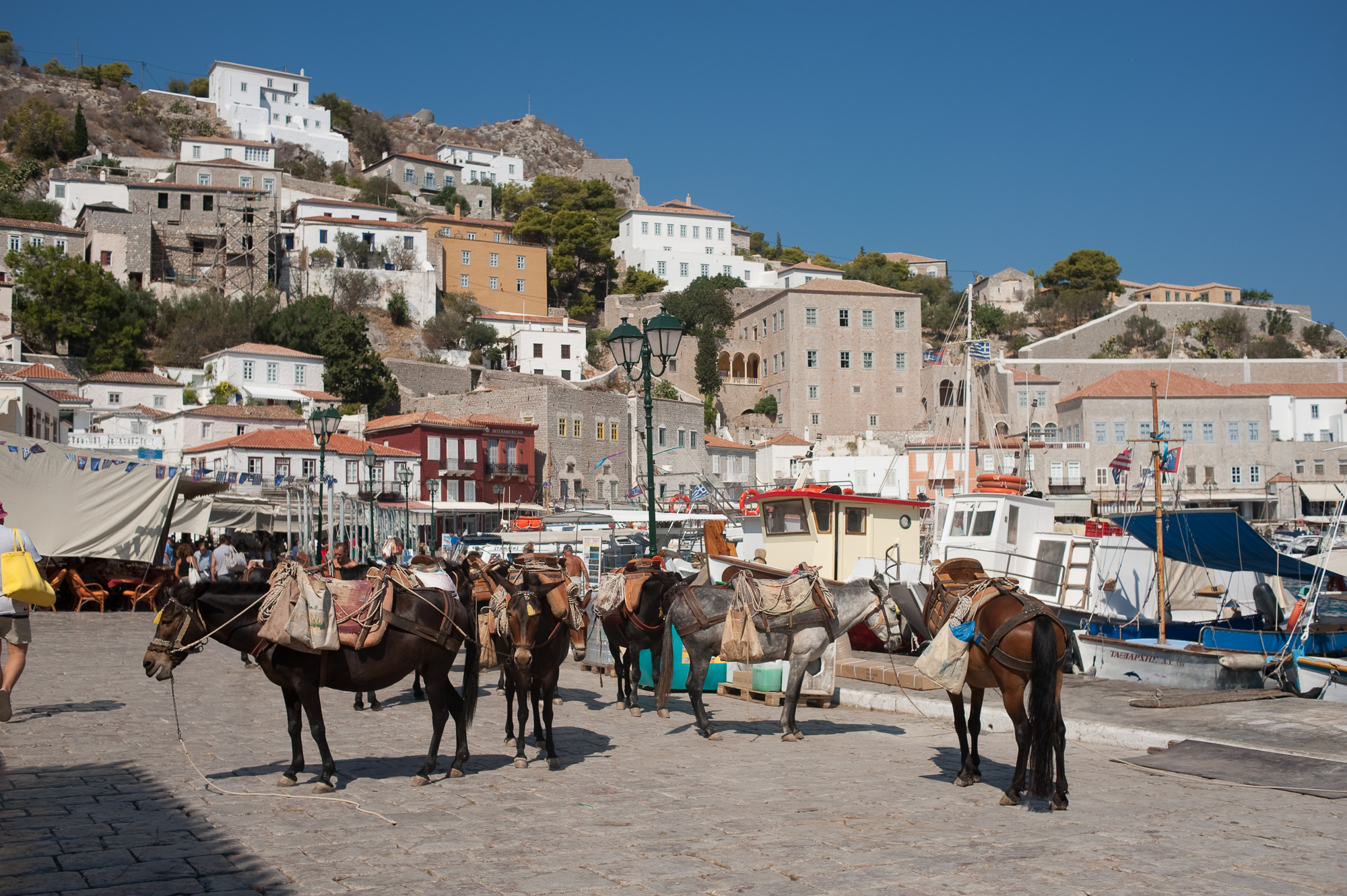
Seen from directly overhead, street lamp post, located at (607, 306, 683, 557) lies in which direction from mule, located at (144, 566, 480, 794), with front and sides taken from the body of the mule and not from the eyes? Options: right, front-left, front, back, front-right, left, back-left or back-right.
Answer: back-right

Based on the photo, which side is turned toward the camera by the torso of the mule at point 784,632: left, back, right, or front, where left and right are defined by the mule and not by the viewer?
right

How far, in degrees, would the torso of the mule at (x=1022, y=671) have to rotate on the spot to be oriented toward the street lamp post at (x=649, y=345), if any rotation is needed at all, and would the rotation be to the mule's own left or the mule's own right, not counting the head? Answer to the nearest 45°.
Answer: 0° — it already faces it

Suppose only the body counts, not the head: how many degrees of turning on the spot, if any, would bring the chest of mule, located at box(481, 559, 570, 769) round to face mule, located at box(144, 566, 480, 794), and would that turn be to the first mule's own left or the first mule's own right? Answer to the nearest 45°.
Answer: approximately 45° to the first mule's own right

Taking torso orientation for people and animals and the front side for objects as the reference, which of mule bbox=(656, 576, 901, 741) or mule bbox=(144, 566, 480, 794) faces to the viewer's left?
mule bbox=(144, 566, 480, 794)

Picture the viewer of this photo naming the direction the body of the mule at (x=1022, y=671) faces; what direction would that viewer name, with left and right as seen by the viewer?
facing away from the viewer and to the left of the viewer

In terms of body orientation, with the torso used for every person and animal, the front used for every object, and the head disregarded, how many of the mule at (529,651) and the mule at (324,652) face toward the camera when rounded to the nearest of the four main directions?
1

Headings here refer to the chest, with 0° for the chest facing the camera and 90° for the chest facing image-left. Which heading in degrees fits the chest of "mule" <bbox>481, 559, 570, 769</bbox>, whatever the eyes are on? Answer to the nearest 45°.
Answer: approximately 0°

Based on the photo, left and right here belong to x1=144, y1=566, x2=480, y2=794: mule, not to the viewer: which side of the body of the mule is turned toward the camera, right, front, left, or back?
left

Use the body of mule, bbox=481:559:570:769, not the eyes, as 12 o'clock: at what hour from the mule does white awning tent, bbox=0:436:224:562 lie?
The white awning tent is roughly at 5 o'clock from the mule.

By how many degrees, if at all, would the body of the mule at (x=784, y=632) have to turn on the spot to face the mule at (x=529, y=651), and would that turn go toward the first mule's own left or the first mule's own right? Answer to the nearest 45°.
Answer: approximately 135° to the first mule's own right

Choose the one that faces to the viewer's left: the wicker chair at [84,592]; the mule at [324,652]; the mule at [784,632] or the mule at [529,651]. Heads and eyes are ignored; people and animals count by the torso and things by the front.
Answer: the mule at [324,652]

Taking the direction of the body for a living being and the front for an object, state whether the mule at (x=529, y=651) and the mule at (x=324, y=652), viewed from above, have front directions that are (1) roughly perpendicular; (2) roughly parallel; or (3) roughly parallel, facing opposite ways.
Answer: roughly perpendicular

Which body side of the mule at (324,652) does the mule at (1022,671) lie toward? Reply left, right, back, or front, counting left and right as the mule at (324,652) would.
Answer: back
